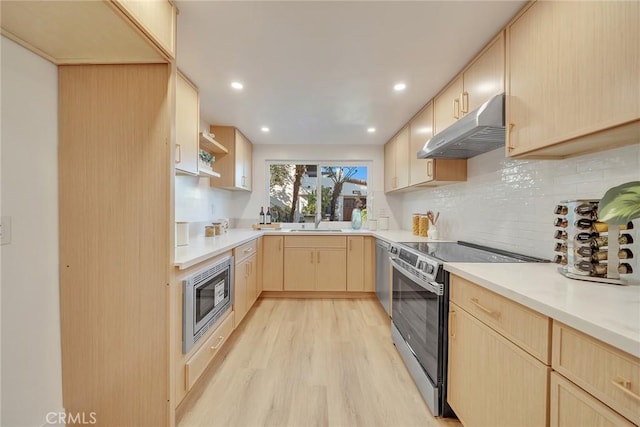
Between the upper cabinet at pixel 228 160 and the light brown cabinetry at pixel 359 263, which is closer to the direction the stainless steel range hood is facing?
the upper cabinet

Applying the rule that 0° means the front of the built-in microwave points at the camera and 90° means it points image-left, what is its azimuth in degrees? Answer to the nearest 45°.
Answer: approximately 315°

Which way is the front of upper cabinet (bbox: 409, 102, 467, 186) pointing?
to the viewer's left

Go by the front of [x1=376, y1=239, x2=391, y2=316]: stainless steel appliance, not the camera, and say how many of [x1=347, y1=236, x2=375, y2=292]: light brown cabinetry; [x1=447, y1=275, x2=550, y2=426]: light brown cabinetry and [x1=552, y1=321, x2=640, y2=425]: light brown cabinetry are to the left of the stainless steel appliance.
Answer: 2

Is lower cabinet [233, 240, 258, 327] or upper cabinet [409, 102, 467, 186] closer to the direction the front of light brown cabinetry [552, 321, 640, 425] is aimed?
the lower cabinet

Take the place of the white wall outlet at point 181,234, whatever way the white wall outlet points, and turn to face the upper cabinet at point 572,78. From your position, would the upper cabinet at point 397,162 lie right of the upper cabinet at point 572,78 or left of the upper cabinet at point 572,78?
left

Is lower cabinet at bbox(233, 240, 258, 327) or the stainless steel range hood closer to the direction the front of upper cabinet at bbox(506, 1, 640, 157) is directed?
the lower cabinet

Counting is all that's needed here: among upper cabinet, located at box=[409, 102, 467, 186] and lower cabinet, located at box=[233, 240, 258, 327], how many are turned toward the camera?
0

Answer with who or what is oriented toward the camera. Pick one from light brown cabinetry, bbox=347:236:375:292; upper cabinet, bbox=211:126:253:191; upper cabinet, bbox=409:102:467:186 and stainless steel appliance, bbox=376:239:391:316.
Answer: the light brown cabinetry

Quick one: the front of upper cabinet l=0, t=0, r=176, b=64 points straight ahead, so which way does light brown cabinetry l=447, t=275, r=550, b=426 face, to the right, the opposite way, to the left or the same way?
the opposite way

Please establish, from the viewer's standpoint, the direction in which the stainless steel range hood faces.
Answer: facing the viewer and to the left of the viewer

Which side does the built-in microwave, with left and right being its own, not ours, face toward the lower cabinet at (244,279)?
left

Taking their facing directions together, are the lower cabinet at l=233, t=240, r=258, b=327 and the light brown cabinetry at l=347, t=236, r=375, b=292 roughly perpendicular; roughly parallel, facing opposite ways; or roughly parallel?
roughly perpendicular

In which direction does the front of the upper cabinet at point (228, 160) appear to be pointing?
to the viewer's right

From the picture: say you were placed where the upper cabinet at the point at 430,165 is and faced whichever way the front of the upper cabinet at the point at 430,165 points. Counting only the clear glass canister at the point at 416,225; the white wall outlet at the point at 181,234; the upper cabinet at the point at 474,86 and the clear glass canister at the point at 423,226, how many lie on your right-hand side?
2

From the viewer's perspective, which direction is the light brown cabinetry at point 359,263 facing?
toward the camera

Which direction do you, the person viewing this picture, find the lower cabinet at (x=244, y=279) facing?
facing to the right of the viewer
